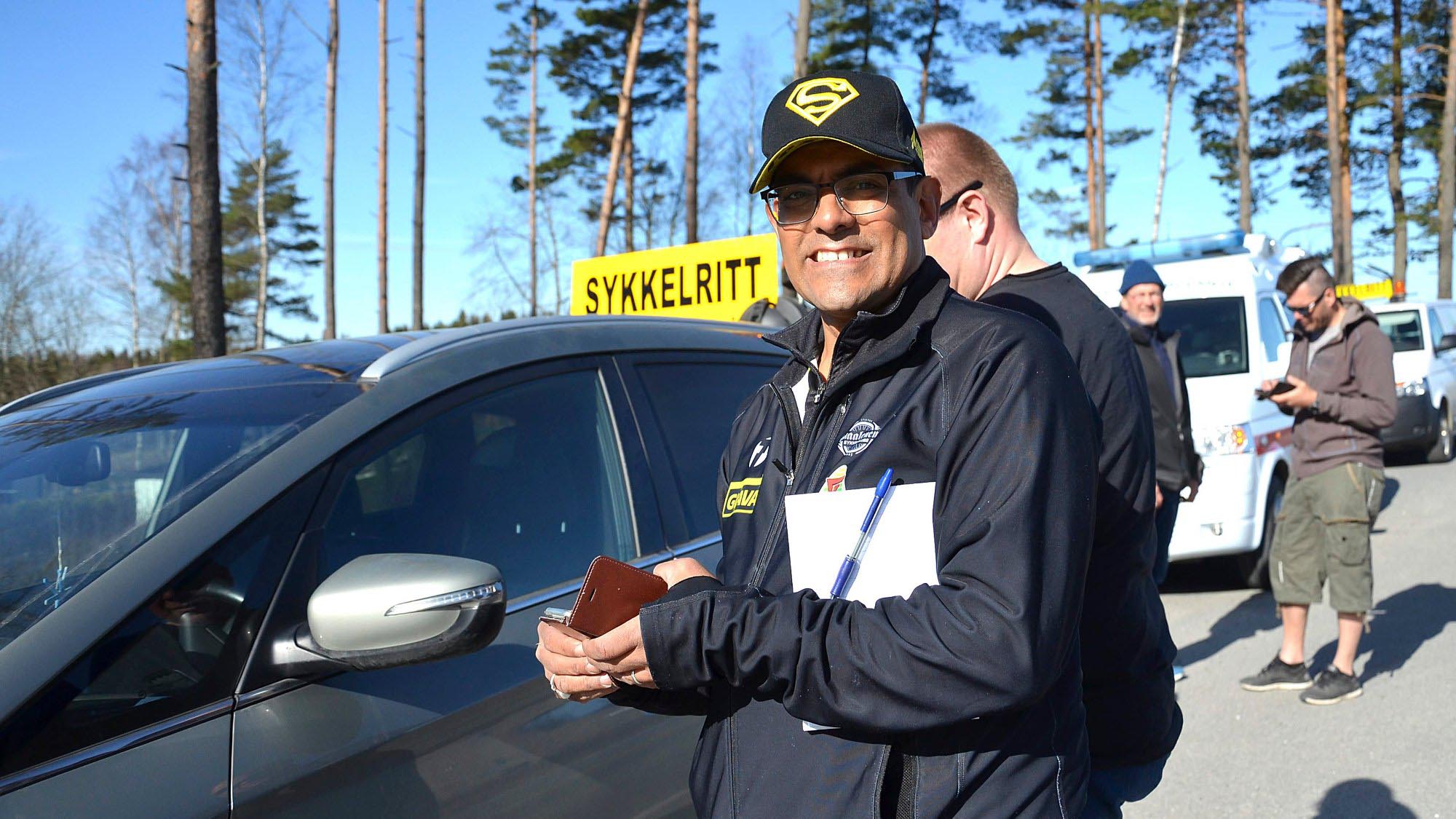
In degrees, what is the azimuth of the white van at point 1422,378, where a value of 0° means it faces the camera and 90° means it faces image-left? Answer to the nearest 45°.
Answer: approximately 45°

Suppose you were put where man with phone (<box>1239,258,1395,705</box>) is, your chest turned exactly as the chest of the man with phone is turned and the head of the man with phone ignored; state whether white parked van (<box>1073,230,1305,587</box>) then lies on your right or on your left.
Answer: on your right

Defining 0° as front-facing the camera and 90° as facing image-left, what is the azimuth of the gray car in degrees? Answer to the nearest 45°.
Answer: approximately 45°

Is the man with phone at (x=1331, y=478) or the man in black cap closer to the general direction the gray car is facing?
the man in black cap

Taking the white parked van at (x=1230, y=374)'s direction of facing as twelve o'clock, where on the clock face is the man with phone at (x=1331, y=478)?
The man with phone is roughly at 10 o'clock from the white parked van.
